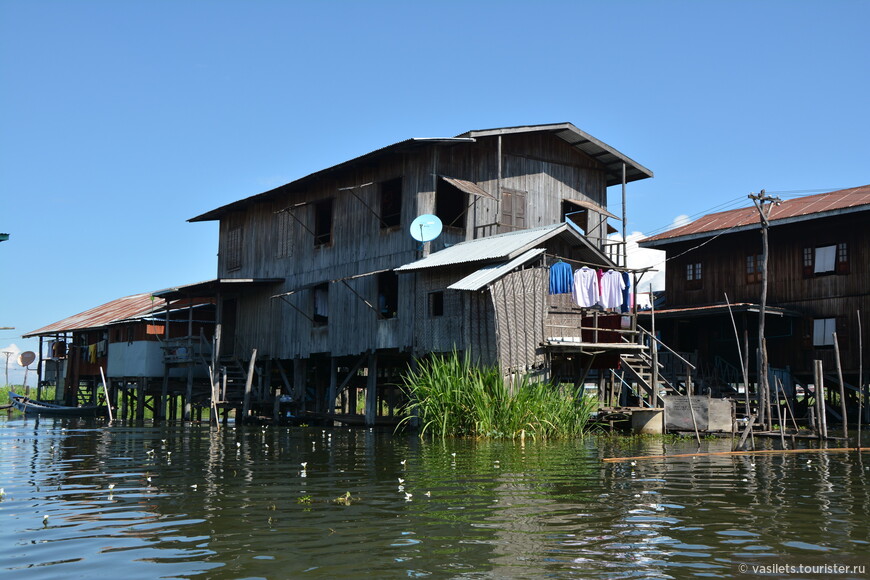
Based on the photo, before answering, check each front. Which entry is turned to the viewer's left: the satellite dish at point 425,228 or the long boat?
the long boat

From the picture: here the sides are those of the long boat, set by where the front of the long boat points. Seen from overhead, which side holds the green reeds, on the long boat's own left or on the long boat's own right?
on the long boat's own left

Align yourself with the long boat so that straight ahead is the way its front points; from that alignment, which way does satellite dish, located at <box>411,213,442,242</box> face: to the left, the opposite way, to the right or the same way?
to the left

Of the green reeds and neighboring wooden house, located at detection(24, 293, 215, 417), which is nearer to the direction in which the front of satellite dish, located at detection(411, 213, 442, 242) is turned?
the green reeds

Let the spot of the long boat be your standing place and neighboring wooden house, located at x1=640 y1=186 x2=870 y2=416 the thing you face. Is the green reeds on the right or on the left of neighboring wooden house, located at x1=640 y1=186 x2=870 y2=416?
right

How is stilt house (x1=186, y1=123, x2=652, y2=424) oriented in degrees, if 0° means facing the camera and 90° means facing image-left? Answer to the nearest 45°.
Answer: approximately 315°

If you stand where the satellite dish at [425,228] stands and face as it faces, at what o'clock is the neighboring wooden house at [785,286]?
The neighboring wooden house is roughly at 8 o'clock from the satellite dish.

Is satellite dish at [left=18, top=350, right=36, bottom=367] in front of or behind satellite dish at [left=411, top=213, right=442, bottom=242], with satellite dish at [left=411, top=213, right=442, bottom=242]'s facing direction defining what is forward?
behind

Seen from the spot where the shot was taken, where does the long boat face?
facing to the left of the viewer

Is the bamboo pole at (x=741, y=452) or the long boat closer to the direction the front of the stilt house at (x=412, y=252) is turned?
the bamboo pole

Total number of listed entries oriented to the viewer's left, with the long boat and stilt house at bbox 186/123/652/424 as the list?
1

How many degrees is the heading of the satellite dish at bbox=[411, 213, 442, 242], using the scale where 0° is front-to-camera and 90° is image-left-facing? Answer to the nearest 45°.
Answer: approximately 0°

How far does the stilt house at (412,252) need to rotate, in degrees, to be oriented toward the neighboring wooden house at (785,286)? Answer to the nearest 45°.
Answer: approximately 45° to its left

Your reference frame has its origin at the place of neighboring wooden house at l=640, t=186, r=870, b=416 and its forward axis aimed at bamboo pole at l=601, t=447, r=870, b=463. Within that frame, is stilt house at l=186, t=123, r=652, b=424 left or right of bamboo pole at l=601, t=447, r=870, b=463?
right
